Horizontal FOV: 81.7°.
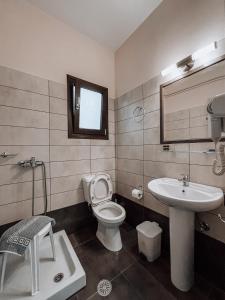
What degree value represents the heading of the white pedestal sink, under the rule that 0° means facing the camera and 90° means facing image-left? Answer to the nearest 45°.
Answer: approximately 45°

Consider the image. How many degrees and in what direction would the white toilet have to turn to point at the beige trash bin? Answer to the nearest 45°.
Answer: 0° — it already faces it

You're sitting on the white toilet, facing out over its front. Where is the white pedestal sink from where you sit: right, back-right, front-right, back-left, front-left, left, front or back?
front

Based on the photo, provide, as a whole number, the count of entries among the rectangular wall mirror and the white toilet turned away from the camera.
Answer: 0

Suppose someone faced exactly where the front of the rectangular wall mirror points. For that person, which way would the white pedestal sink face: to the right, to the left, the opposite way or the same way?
the same way

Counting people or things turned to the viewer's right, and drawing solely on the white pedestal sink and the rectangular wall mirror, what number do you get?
0

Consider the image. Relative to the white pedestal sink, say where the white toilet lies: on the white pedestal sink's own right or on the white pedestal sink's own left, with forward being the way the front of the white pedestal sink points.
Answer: on the white pedestal sink's own right

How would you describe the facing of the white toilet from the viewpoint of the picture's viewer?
facing the viewer and to the right of the viewer

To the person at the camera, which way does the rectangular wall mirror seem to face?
facing the viewer and to the left of the viewer
